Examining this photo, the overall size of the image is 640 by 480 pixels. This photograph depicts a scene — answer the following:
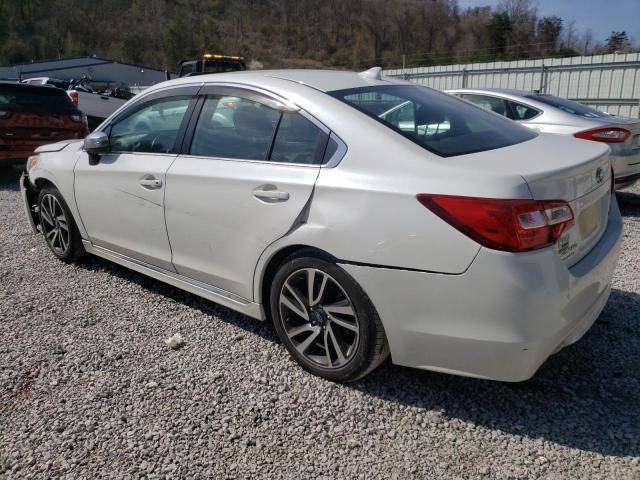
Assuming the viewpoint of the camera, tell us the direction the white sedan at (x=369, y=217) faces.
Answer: facing away from the viewer and to the left of the viewer

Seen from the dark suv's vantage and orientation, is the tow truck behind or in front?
in front

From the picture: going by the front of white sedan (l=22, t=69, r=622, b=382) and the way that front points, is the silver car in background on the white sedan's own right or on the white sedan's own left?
on the white sedan's own right

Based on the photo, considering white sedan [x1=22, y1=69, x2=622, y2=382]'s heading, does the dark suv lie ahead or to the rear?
ahead

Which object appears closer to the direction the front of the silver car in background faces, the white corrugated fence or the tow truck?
the tow truck

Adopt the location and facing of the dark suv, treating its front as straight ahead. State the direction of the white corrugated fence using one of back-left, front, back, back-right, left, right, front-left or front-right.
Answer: right

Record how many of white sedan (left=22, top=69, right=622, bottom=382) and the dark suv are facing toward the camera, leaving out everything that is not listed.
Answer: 0

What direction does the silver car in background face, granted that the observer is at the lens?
facing away from the viewer and to the left of the viewer

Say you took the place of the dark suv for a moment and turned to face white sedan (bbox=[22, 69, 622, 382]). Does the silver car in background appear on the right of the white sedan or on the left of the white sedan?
left

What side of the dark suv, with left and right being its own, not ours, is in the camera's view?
back

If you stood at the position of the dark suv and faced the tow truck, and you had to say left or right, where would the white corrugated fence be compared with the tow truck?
right
